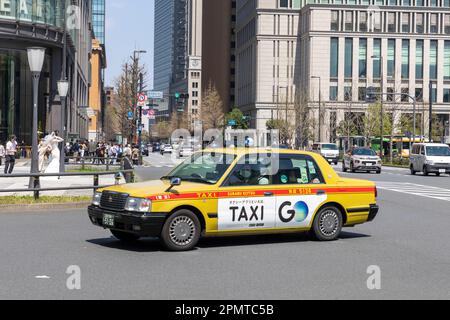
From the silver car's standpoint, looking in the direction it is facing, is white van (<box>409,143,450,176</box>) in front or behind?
in front

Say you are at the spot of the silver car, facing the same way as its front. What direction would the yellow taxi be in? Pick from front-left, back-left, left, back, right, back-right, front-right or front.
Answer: front-right

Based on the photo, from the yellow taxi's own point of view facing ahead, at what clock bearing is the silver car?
The silver car is roughly at 5 o'clock from the yellow taxi.

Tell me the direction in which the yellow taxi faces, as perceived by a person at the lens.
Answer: facing the viewer and to the left of the viewer

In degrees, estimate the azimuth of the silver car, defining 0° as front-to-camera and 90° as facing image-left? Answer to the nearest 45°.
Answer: approximately 315°

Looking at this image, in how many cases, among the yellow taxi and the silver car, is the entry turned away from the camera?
0

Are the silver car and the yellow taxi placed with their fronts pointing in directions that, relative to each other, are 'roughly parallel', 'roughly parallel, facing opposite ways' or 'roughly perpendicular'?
roughly perpendicular
